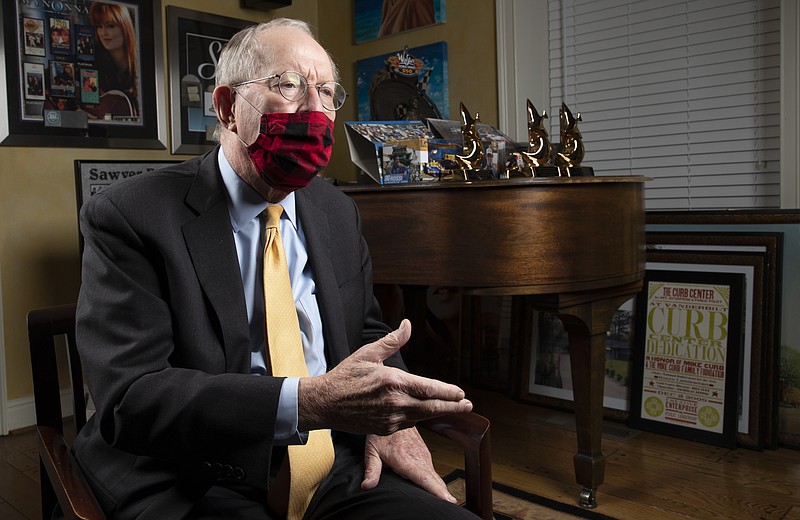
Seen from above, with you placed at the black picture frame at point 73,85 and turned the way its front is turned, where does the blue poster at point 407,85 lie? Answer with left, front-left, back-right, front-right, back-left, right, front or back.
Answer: left

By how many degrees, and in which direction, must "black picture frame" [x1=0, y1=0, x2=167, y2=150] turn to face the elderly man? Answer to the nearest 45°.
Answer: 0° — it already faces them

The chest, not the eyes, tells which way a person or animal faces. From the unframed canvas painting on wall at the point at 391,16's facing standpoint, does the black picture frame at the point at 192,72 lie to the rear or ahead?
ahead

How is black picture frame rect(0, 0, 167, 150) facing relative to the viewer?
toward the camera

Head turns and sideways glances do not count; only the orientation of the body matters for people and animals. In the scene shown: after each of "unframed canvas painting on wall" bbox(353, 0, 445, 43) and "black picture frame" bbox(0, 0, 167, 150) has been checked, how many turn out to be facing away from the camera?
0

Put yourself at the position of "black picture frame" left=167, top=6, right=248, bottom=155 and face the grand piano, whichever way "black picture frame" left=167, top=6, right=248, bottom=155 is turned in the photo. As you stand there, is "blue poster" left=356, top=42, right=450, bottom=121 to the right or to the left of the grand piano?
left

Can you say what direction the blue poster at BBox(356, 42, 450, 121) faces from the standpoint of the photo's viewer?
facing the viewer and to the left of the viewer

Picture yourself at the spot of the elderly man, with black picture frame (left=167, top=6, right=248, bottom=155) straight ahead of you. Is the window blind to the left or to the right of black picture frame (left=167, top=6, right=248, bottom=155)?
right

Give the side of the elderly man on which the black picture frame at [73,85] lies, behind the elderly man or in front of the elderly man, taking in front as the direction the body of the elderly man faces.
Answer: behind

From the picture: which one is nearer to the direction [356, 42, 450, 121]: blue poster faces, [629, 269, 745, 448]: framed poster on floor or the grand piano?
the grand piano

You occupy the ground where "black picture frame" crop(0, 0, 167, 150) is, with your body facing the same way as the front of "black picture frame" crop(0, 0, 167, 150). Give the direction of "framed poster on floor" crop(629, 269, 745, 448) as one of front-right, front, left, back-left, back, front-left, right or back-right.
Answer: front-left
